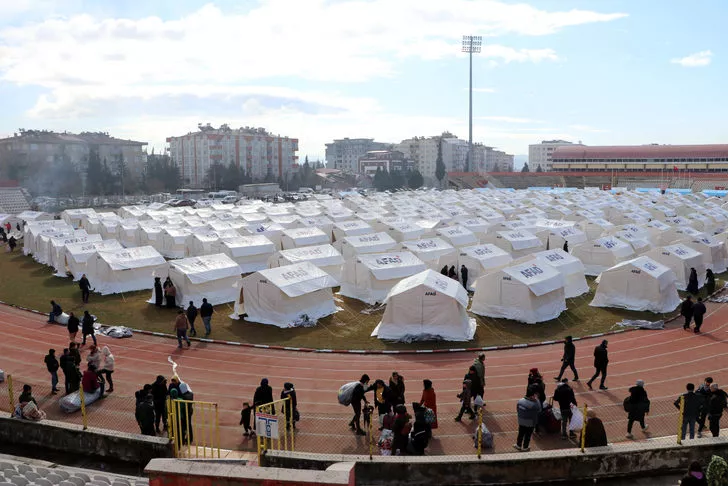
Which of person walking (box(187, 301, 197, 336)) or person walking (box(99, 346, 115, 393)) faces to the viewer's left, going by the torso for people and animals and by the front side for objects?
person walking (box(99, 346, 115, 393))

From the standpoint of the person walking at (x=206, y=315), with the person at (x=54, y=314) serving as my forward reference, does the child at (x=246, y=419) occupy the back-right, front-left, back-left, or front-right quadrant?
back-left

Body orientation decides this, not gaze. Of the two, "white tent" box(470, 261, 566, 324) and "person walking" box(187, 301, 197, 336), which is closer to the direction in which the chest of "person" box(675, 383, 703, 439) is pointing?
the white tent

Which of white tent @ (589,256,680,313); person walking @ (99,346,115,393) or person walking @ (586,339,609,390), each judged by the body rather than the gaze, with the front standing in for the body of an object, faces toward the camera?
the white tent

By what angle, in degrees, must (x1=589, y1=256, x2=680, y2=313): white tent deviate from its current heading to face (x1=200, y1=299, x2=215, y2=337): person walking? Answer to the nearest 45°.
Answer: approximately 45° to its right

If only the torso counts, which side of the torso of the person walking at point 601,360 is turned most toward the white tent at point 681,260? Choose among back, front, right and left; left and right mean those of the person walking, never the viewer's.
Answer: left

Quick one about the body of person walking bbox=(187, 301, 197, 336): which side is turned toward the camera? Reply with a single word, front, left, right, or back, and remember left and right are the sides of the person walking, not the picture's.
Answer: back

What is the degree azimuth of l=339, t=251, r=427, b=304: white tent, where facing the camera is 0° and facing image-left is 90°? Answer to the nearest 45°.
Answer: approximately 45°

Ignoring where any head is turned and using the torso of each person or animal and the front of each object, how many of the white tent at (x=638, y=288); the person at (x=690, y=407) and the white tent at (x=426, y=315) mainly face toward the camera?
2

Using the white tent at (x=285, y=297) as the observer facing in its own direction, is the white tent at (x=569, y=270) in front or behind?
behind

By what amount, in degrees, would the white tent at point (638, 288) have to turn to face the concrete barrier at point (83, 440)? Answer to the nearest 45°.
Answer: approximately 45° to its right

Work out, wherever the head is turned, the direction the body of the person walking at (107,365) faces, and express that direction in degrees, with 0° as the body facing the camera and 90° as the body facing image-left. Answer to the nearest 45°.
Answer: approximately 90°

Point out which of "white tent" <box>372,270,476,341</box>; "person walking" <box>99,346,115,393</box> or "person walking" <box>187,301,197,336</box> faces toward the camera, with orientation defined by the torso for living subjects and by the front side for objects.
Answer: the white tent
